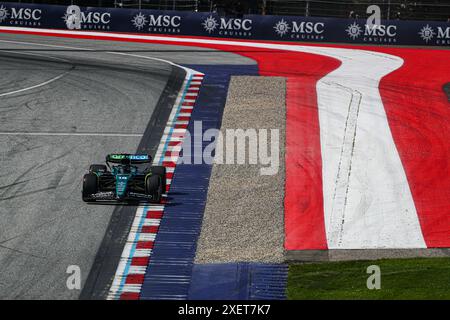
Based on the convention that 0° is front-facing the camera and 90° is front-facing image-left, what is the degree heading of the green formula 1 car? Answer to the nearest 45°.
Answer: approximately 0°
